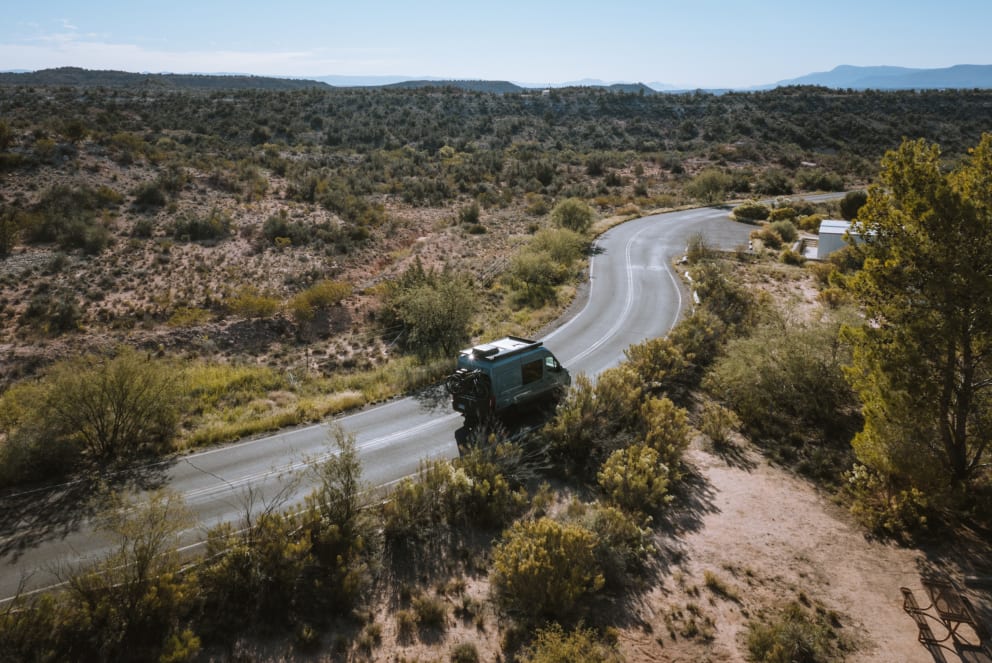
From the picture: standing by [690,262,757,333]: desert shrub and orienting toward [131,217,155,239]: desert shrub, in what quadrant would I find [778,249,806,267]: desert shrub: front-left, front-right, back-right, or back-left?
back-right

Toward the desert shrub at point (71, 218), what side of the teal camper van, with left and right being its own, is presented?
left

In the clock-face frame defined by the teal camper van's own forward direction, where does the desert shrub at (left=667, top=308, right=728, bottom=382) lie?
The desert shrub is roughly at 12 o'clock from the teal camper van.

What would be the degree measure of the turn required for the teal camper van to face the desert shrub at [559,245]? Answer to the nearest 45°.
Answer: approximately 45° to its left

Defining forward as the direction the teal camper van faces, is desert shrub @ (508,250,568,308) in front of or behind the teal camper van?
in front

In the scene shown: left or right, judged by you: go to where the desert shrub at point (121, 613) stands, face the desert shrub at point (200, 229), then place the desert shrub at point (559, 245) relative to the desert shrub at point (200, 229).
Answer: right

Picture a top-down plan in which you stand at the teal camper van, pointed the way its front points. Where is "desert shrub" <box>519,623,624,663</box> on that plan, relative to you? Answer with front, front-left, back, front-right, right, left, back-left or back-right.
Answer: back-right

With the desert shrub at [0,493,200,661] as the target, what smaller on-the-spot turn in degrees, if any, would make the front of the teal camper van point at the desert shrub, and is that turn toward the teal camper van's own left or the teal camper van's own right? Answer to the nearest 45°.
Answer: approximately 180°

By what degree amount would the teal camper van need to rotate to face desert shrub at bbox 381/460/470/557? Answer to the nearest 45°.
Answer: approximately 135° to its right

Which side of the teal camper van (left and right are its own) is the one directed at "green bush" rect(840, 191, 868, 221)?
front

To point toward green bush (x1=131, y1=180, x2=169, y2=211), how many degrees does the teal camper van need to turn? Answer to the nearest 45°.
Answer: approximately 90° to its left

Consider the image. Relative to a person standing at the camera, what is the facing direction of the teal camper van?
facing away from the viewer and to the right of the viewer

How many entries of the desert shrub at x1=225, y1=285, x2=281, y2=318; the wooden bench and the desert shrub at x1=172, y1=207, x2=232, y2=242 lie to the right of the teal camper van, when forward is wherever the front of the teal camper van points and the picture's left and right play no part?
1

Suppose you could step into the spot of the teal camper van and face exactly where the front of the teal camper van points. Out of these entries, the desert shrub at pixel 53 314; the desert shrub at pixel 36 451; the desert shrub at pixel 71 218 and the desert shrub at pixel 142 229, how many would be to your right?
0

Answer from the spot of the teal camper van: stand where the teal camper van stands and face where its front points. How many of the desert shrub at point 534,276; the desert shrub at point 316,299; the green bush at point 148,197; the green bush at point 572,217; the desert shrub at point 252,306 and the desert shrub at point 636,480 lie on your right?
1

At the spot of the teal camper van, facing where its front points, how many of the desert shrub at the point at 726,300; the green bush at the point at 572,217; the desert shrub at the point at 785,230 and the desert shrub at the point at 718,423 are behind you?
0

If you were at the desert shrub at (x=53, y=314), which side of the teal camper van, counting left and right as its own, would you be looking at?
left

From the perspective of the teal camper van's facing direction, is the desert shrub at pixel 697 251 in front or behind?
in front

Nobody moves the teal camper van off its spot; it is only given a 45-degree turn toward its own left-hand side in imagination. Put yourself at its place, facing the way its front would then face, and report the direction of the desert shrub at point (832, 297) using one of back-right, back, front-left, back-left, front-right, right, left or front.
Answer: front-right

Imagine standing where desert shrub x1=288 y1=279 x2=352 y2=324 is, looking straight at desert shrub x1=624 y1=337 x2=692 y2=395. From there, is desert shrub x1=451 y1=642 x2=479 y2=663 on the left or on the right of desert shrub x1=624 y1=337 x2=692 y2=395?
right

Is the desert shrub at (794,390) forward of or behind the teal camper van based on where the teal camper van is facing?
forward

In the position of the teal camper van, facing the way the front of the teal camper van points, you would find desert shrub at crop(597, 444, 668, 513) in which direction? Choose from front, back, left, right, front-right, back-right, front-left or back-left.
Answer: right

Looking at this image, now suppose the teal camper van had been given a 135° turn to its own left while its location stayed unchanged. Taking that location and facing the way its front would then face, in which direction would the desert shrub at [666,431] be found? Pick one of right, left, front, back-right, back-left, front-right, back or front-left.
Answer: back

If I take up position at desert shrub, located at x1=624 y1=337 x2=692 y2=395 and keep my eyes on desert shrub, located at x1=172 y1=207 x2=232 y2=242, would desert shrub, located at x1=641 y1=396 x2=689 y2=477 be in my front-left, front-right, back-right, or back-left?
back-left
